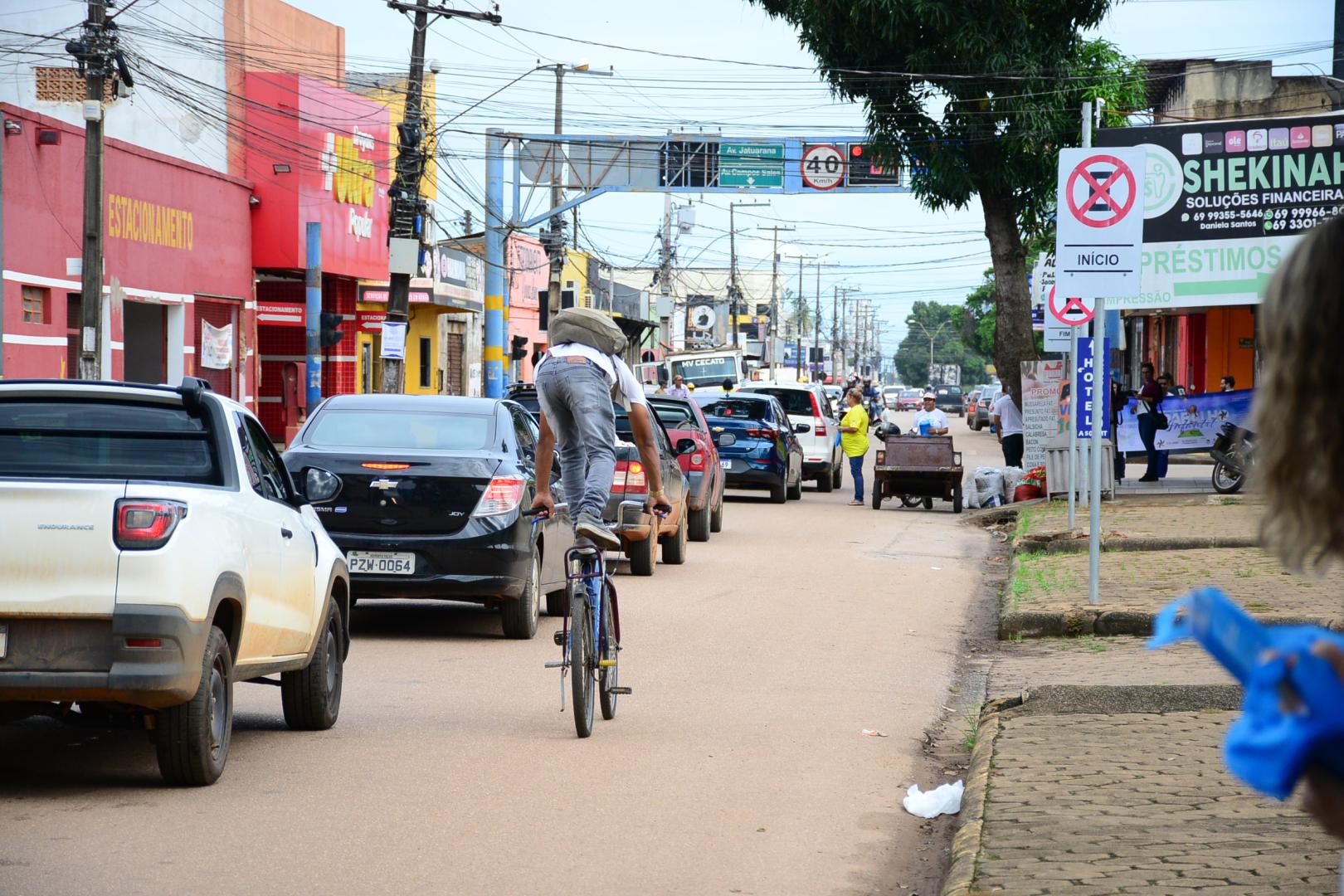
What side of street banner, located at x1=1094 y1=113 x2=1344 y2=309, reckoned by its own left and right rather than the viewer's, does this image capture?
front

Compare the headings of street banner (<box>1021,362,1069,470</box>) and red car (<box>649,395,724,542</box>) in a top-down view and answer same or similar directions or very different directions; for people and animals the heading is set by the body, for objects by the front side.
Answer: very different directions

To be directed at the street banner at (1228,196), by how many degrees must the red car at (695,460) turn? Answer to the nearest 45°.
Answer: approximately 45° to its right

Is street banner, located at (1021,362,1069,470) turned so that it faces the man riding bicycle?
yes

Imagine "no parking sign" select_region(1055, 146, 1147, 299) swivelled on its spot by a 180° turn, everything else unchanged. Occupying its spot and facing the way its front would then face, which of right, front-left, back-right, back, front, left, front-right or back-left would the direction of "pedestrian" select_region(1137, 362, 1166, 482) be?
front

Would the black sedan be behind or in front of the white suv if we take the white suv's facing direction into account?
behind

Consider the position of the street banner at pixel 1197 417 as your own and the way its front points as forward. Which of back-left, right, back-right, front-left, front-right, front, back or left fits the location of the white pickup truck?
front

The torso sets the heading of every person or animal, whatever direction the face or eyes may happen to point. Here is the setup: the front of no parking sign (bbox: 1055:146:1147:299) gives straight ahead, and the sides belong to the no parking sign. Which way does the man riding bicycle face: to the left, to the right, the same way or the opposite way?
the opposite way

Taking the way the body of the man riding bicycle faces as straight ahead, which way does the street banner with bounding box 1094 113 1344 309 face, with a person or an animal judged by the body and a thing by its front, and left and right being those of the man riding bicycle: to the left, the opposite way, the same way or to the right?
the opposite way

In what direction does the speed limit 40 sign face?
toward the camera

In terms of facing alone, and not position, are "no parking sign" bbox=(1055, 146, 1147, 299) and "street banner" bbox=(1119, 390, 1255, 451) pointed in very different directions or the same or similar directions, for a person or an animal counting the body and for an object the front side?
same or similar directions

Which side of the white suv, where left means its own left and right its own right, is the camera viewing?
back

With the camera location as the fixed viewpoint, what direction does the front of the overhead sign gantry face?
facing the viewer

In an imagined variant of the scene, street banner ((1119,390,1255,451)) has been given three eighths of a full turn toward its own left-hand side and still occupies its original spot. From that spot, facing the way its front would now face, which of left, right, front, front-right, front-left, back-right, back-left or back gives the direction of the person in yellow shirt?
back-left

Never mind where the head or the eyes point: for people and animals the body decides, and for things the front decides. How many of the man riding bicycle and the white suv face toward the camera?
0

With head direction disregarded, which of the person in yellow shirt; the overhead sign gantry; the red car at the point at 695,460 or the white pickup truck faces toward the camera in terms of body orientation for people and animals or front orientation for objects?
the overhead sign gantry

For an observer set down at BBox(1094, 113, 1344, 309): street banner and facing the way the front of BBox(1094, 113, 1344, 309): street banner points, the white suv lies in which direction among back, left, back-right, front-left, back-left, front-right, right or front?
back-right

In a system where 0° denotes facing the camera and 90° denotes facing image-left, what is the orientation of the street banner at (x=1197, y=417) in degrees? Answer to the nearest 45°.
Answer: approximately 0°
